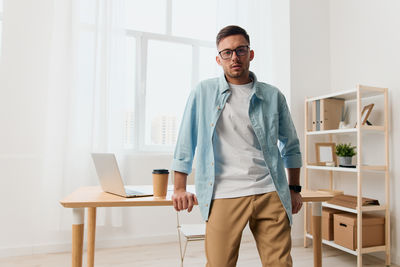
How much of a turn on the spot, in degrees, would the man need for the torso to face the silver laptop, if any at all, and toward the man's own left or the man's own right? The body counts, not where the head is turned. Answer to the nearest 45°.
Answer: approximately 135° to the man's own right

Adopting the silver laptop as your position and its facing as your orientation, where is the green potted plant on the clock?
The green potted plant is roughly at 1 o'clock from the silver laptop.

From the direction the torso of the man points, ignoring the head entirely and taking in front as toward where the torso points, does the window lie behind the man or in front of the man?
behind

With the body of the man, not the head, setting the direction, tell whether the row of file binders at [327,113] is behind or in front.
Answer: behind

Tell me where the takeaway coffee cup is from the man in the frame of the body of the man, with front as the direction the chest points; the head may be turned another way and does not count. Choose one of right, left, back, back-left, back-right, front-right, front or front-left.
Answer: back-right

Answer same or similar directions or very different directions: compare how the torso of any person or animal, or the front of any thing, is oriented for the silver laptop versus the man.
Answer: very different directions

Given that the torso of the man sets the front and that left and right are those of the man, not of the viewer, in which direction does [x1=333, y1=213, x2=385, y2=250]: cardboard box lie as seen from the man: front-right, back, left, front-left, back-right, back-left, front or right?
back-left

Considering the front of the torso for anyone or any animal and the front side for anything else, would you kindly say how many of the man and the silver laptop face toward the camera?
1

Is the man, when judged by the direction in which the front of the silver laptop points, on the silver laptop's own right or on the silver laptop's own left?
on the silver laptop's own right

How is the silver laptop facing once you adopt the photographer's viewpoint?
facing away from the viewer and to the right of the viewer

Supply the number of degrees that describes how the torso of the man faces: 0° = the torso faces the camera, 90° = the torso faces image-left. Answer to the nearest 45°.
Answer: approximately 0°
